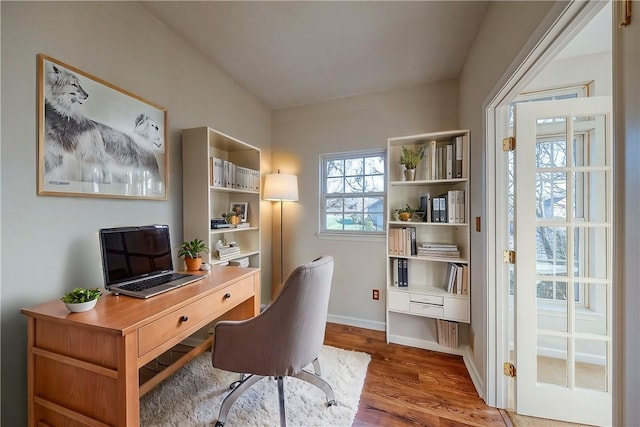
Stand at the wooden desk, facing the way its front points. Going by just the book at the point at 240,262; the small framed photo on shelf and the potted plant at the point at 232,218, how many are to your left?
3

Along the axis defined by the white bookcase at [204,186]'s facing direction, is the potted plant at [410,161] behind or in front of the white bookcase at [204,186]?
in front

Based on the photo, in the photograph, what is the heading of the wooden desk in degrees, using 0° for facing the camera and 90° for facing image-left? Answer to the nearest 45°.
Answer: approximately 315°

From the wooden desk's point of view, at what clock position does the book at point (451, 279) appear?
The book is roughly at 11 o'clock from the wooden desk.

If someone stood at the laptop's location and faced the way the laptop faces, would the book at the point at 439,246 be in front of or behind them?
in front

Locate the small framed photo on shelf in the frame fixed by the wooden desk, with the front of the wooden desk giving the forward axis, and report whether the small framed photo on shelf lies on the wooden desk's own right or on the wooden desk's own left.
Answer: on the wooden desk's own left

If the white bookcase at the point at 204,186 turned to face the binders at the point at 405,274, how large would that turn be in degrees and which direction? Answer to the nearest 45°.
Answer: approximately 45° to its left

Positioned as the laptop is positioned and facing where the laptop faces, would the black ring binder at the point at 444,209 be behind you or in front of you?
in front

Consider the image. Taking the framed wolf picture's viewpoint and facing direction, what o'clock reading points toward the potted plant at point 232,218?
The potted plant is roughly at 10 o'clock from the framed wolf picture.

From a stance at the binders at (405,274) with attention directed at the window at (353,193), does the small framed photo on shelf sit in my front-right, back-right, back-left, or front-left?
front-left

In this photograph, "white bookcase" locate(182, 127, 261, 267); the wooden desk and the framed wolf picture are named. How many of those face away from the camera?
0

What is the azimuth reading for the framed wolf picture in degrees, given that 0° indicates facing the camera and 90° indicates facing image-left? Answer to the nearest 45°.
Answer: approximately 315°

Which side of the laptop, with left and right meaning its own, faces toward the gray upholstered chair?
front
